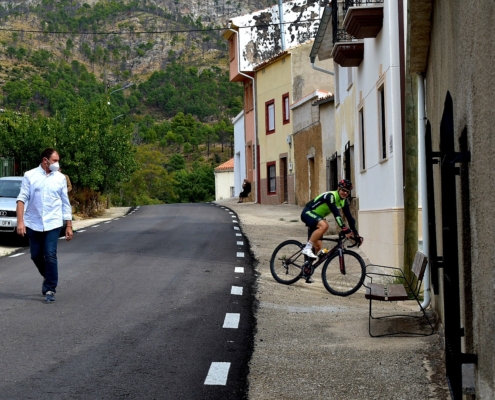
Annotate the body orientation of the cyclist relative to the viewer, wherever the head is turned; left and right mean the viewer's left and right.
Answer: facing the viewer and to the right of the viewer

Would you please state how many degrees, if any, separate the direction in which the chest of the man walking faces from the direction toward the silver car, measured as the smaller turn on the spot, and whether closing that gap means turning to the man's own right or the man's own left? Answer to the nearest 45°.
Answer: approximately 180°

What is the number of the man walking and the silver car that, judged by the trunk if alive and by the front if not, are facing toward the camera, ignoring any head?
2

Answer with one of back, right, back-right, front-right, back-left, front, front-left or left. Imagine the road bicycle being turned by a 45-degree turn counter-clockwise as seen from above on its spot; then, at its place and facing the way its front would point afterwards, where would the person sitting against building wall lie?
left

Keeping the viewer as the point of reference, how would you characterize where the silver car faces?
facing the viewer

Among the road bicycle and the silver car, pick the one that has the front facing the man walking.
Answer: the silver car

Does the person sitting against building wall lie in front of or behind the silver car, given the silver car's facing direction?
behind

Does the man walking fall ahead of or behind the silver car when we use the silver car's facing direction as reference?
ahead
